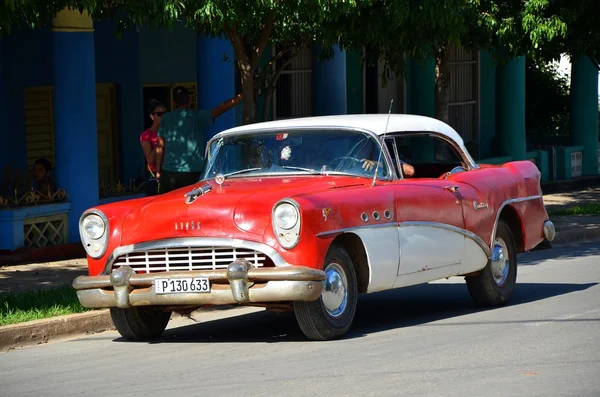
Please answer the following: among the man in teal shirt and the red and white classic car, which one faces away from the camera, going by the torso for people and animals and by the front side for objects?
the man in teal shirt

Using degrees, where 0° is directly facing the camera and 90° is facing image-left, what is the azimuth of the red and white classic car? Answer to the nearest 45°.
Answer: approximately 45°

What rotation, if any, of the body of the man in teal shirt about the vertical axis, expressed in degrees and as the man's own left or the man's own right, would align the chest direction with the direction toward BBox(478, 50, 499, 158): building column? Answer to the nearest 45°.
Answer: approximately 45° to the man's own right

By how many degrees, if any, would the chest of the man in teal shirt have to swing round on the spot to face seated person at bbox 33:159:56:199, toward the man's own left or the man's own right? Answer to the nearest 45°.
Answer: approximately 45° to the man's own left

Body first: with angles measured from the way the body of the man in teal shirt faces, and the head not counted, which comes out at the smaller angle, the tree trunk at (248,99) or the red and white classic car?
the tree trunk

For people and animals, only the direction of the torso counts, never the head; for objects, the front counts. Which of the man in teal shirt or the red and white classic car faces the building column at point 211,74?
the man in teal shirt

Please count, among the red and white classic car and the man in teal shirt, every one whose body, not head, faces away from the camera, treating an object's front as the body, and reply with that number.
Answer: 1

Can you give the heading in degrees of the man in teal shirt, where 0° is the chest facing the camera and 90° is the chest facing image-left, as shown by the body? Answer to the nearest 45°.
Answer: approximately 180°

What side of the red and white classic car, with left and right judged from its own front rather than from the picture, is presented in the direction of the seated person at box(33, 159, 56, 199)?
right

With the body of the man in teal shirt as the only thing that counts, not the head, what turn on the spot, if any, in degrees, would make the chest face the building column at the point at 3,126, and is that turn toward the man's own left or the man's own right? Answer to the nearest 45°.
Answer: approximately 45° to the man's own left

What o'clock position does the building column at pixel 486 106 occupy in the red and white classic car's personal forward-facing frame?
The building column is roughly at 5 o'clock from the red and white classic car.
